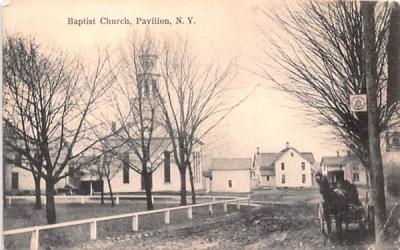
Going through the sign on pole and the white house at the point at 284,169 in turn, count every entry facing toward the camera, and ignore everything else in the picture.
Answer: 2

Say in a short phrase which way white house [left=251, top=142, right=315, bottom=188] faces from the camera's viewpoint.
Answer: facing the viewer

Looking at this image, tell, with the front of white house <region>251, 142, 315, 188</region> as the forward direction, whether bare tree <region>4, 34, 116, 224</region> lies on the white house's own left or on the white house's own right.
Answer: on the white house's own right

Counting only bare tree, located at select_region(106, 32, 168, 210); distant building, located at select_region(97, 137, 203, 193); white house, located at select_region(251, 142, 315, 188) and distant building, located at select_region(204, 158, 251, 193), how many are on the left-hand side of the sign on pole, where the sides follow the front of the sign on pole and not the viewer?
0

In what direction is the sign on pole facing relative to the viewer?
toward the camera

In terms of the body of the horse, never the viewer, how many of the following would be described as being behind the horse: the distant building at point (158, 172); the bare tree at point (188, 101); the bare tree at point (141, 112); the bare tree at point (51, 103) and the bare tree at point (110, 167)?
0

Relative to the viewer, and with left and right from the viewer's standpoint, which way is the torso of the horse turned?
facing the viewer and to the left of the viewer

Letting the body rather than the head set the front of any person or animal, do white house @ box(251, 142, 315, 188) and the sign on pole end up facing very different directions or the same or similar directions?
same or similar directions

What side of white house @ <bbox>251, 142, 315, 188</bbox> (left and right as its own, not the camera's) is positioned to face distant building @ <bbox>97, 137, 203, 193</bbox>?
right

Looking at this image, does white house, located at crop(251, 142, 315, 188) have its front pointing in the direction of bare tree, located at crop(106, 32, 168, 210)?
no

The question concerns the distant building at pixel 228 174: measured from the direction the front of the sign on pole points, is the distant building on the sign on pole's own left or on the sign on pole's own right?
on the sign on pole's own right
